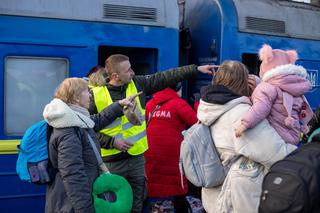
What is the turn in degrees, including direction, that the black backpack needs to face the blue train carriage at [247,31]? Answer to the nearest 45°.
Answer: approximately 135° to its right

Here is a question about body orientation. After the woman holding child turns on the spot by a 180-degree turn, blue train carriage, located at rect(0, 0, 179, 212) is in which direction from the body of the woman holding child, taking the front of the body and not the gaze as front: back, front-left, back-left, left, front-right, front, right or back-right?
right

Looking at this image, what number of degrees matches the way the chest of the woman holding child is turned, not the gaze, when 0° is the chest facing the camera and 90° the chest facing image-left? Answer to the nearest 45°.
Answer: approximately 225°

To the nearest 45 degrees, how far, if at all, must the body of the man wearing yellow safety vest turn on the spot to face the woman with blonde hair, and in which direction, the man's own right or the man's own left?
approximately 45° to the man's own right

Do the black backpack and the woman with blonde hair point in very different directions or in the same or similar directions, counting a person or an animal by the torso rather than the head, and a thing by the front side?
very different directions

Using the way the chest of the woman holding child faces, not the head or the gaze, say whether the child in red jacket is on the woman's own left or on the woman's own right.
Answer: on the woman's own left

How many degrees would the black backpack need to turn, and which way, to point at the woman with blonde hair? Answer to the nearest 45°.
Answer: approximately 90° to its right

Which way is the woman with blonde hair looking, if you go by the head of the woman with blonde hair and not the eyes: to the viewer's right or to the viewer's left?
to the viewer's right

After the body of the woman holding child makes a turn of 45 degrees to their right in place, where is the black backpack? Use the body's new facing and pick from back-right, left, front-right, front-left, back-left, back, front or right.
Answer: right
